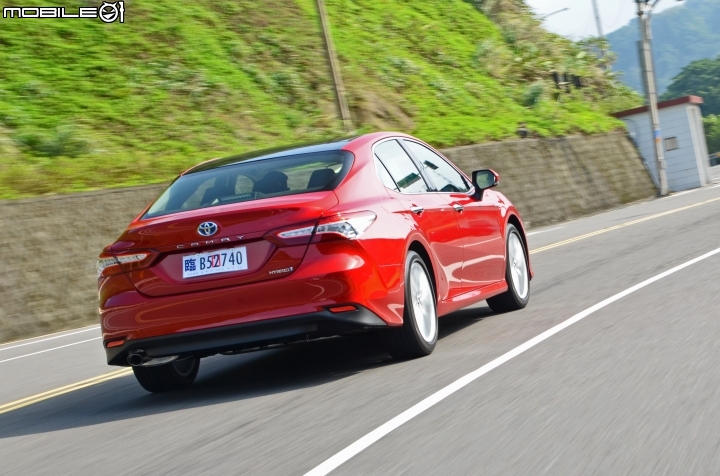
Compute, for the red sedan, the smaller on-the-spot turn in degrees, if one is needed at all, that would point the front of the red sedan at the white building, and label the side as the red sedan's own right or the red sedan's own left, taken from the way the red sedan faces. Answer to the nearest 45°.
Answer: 0° — it already faces it

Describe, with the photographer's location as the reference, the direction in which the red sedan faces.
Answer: facing away from the viewer and to the right of the viewer

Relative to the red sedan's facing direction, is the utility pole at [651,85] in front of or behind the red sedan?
in front
